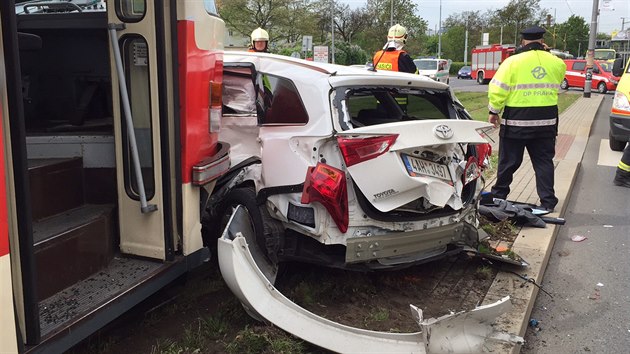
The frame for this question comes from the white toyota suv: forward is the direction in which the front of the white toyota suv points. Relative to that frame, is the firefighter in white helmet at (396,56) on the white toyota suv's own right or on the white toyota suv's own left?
on the white toyota suv's own right

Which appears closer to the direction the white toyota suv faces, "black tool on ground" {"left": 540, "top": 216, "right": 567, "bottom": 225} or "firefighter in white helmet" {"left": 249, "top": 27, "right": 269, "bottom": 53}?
the firefighter in white helmet

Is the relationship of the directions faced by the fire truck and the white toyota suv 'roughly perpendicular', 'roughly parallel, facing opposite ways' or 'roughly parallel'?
roughly perpendicular

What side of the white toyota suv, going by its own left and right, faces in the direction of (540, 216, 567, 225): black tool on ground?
right

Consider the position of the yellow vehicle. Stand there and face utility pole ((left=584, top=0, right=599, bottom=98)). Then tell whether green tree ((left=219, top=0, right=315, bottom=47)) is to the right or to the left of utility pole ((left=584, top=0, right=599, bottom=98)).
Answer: left

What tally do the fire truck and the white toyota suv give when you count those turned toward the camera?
0

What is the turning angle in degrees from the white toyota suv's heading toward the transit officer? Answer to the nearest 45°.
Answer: approximately 90° to its right

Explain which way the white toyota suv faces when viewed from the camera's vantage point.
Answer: facing away from the viewer and to the left of the viewer
